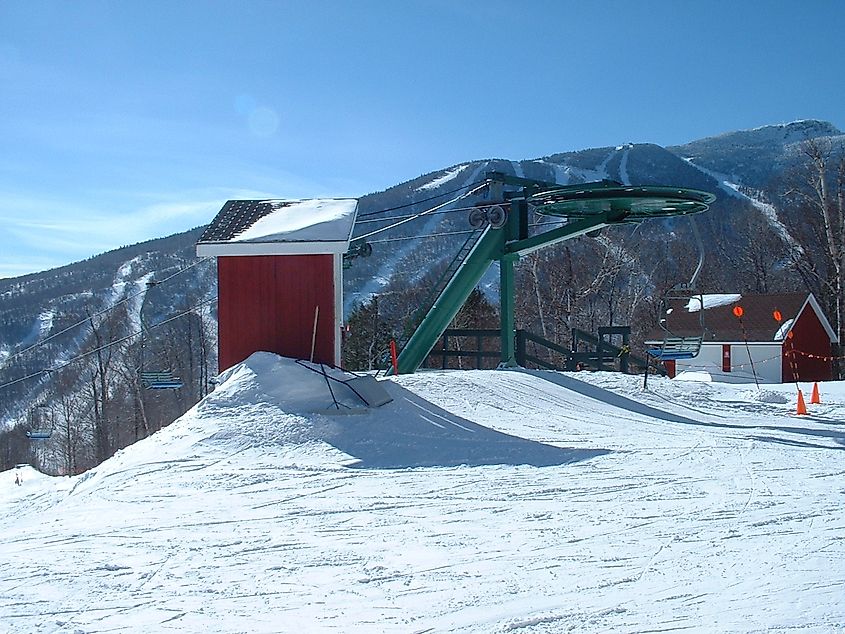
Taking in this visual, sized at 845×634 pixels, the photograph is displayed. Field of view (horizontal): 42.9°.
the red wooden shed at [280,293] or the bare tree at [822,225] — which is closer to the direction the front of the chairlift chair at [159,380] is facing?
the red wooden shed

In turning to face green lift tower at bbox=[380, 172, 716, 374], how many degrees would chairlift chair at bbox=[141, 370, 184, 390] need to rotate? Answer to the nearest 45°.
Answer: approximately 45° to its left

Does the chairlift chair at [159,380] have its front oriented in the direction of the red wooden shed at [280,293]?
yes

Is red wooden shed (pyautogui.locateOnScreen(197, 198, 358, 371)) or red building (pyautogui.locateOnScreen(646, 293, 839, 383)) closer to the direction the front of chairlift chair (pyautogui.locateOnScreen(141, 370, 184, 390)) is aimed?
the red wooden shed

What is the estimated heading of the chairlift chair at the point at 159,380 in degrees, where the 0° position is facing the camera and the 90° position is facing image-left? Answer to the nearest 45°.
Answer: approximately 315°
